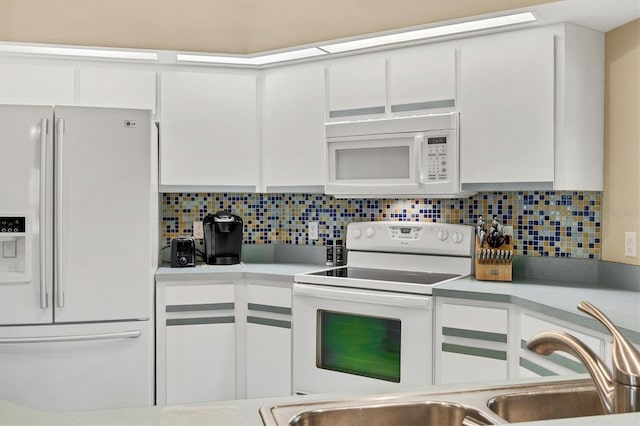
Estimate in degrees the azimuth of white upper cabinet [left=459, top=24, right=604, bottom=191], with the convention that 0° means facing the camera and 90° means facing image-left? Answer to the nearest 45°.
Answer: approximately 45°

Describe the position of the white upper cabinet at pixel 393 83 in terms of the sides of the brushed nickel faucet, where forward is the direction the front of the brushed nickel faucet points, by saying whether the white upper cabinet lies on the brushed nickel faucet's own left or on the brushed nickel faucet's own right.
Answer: on the brushed nickel faucet's own right

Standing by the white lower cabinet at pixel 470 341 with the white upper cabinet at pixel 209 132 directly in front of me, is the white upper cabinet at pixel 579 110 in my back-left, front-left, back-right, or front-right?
back-right

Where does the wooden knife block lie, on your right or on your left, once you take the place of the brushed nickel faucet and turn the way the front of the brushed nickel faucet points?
on your right

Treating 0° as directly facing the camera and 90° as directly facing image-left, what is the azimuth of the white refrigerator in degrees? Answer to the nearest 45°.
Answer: approximately 0°

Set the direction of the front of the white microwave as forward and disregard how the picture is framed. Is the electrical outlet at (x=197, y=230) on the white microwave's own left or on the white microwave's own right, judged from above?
on the white microwave's own right

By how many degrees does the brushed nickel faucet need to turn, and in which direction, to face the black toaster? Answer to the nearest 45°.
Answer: approximately 45° to its right

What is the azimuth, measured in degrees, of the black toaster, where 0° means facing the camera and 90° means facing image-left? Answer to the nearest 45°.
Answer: approximately 0°

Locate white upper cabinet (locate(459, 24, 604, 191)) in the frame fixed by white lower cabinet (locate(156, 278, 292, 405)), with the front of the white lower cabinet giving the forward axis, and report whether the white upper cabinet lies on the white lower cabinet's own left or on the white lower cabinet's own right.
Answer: on the white lower cabinet's own left

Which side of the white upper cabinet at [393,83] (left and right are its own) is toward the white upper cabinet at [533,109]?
left

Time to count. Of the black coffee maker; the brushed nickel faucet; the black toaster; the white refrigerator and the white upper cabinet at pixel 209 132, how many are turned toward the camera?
4
